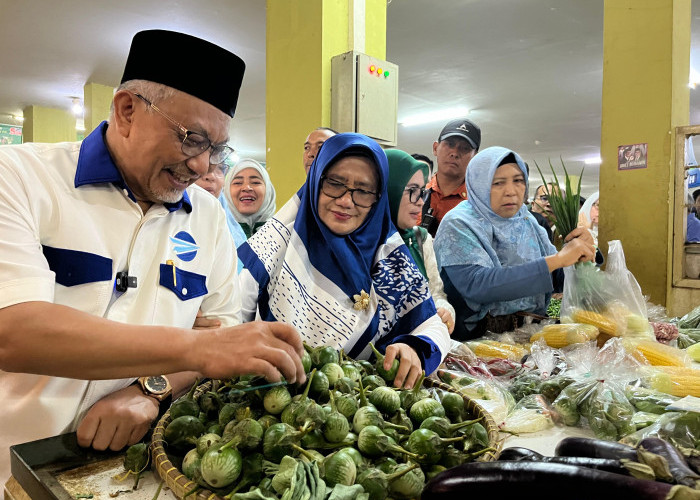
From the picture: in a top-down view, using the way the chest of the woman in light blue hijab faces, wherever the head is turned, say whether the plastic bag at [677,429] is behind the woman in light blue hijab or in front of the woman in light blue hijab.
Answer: in front

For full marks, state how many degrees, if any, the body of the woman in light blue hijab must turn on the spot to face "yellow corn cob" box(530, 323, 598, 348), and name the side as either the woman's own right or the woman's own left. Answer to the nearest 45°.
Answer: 0° — they already face it

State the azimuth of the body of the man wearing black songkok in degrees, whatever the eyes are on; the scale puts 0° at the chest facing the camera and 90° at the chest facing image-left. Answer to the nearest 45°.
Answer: approximately 315°

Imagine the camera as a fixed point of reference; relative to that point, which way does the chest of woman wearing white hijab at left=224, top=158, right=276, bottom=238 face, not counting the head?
toward the camera

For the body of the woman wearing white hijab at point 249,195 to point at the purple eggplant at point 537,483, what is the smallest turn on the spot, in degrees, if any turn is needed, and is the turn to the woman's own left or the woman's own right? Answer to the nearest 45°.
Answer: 0° — they already face it

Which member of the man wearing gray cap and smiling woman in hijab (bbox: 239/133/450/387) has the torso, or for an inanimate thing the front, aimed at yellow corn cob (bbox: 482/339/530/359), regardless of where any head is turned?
the man wearing gray cap

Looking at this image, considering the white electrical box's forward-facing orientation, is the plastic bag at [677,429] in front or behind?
in front

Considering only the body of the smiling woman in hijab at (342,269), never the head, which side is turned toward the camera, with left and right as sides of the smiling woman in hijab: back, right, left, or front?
front

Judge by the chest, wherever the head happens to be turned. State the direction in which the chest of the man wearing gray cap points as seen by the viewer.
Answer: toward the camera

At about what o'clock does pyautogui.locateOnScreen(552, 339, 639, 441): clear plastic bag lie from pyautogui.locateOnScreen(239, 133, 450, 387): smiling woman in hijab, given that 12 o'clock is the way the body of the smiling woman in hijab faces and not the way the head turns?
The clear plastic bag is roughly at 10 o'clock from the smiling woman in hijab.

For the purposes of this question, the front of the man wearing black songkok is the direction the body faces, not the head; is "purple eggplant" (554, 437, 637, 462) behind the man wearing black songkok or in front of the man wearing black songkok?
in front

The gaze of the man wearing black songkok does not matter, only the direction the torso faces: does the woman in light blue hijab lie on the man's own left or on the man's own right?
on the man's own left

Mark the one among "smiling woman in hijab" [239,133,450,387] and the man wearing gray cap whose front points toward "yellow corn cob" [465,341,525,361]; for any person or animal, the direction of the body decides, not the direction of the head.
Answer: the man wearing gray cap
